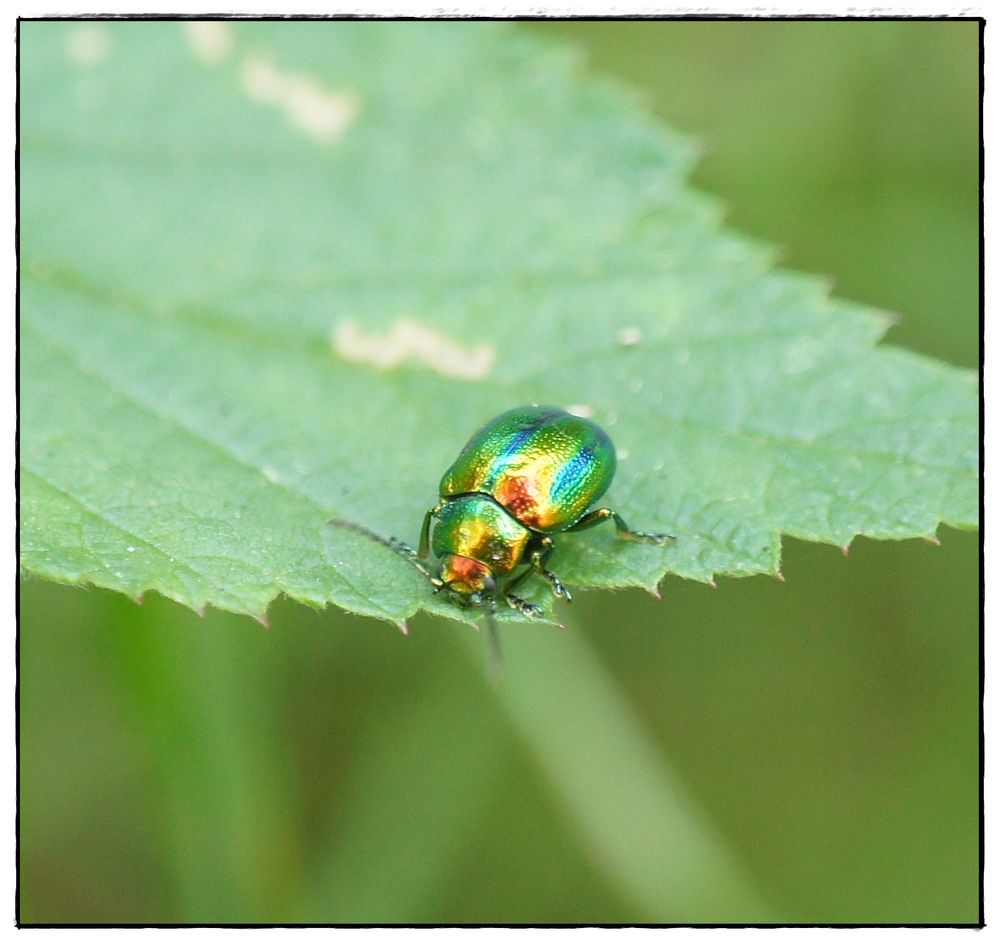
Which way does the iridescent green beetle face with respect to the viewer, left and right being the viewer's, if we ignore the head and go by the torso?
facing the viewer and to the left of the viewer
